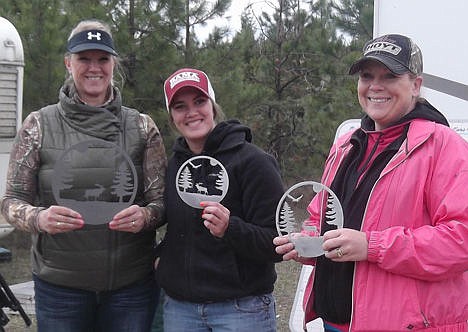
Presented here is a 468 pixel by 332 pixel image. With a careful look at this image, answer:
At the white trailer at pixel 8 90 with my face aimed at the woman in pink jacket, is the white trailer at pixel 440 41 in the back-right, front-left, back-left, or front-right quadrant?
front-left

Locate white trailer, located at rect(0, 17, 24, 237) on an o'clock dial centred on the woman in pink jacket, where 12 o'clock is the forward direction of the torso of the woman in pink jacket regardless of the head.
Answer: The white trailer is roughly at 3 o'clock from the woman in pink jacket.

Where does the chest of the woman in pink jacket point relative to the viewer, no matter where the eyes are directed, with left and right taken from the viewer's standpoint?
facing the viewer and to the left of the viewer

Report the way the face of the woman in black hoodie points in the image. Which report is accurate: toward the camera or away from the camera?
toward the camera

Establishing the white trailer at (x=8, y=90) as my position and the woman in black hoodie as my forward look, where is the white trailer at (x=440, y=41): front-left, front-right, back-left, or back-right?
front-left

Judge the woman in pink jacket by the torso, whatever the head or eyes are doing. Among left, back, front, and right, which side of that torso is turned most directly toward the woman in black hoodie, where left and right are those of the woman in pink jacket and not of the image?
right

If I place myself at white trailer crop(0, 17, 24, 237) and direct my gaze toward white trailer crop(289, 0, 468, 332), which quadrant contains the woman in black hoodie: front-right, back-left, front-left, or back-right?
front-right

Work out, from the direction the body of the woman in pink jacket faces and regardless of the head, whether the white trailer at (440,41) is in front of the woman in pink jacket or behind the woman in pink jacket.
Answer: behind
